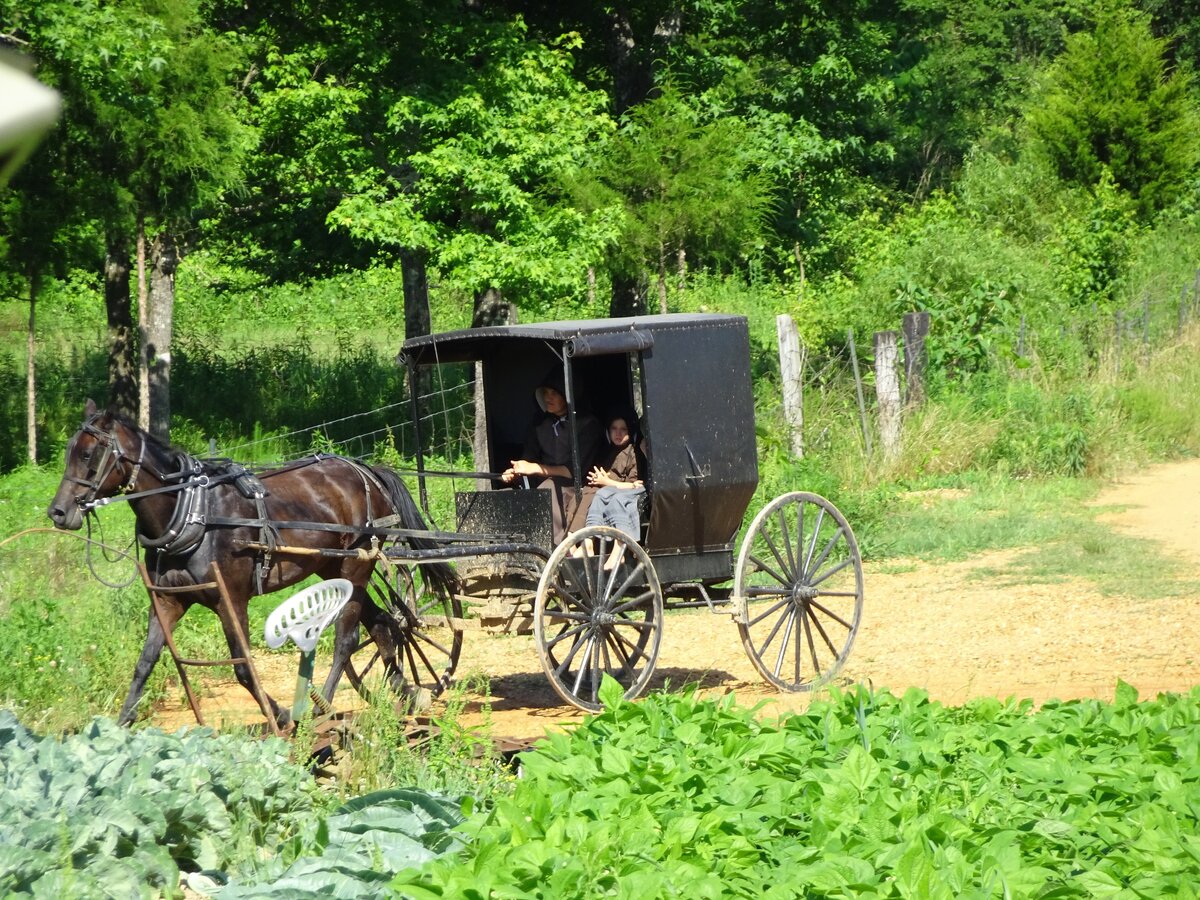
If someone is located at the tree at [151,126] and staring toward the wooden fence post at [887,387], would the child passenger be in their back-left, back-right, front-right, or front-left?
front-right

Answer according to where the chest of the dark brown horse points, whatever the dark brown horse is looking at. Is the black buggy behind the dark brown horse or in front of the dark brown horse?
behind

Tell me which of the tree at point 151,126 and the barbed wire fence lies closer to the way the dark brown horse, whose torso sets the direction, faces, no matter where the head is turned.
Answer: the tree

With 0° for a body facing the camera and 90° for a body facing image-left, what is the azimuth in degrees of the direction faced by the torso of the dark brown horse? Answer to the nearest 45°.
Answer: approximately 90°

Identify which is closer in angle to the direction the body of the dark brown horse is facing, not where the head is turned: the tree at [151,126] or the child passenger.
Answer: the tree

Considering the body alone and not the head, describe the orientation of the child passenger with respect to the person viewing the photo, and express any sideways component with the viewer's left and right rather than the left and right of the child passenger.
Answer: facing the viewer and to the left of the viewer

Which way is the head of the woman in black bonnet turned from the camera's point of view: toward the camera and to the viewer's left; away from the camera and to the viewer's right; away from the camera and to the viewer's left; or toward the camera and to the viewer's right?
toward the camera and to the viewer's left

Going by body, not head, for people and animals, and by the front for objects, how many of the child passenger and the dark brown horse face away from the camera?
0

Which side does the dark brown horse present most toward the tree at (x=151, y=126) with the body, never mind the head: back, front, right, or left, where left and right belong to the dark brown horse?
right

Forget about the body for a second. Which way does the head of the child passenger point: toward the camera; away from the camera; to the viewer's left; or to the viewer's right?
toward the camera

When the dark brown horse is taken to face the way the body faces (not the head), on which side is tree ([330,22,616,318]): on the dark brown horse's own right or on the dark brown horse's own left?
on the dark brown horse's own right

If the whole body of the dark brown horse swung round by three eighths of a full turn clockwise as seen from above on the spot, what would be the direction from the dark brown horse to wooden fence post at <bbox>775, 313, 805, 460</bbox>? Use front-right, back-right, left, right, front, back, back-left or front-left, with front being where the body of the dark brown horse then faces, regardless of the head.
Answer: front
